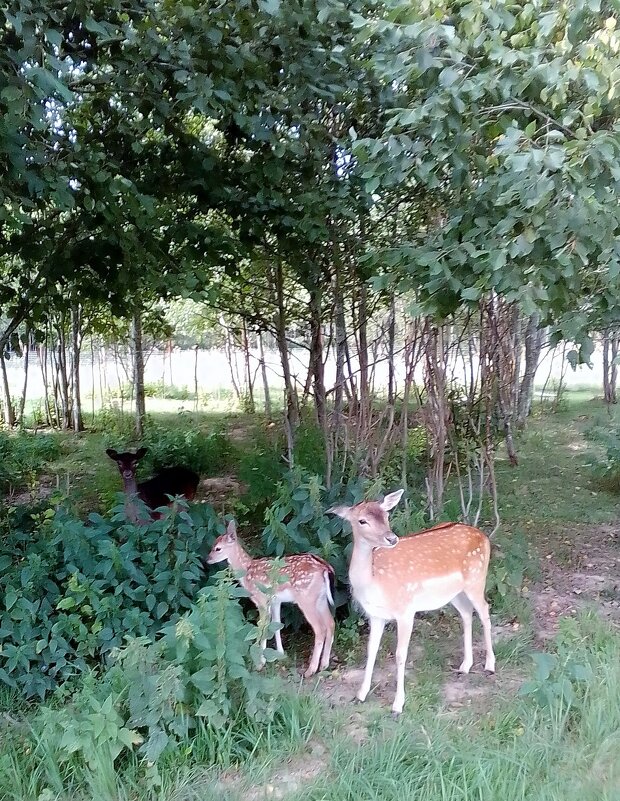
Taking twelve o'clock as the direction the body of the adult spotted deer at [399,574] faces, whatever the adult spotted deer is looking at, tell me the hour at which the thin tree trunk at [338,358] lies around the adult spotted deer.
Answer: The thin tree trunk is roughly at 4 o'clock from the adult spotted deer.

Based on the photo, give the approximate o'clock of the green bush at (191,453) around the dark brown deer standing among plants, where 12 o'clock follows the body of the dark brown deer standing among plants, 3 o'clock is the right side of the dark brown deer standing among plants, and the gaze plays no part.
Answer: The green bush is roughly at 5 o'clock from the dark brown deer standing among plants.

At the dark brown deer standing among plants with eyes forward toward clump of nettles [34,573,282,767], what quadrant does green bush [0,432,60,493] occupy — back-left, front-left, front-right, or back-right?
back-right

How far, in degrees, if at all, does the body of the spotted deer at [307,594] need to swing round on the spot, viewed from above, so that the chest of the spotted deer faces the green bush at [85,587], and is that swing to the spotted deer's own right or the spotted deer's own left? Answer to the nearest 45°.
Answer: approximately 45° to the spotted deer's own left

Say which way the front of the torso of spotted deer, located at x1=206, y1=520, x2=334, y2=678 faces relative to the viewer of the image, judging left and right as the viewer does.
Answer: facing away from the viewer and to the left of the viewer

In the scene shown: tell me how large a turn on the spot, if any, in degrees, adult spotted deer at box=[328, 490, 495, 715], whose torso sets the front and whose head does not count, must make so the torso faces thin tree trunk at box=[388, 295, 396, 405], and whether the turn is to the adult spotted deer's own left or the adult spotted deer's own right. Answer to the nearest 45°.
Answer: approximately 135° to the adult spotted deer's own right

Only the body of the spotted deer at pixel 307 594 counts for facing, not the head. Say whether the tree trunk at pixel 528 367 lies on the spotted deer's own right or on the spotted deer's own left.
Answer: on the spotted deer's own right

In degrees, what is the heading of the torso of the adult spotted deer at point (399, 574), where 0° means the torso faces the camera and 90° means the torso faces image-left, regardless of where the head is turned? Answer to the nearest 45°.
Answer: approximately 45°

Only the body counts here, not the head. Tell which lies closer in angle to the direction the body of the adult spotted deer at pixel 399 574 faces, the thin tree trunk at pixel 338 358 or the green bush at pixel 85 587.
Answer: the green bush
